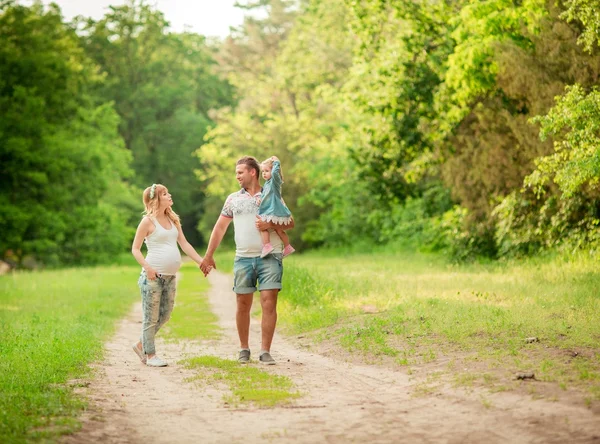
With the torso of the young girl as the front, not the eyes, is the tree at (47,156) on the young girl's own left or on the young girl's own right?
on the young girl's own right

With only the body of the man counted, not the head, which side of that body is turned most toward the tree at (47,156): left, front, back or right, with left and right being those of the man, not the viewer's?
back

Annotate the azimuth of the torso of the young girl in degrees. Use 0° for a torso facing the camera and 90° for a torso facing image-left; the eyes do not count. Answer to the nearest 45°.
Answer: approximately 45°

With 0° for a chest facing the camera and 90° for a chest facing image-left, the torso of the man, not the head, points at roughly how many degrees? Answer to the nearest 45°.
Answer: approximately 0°
